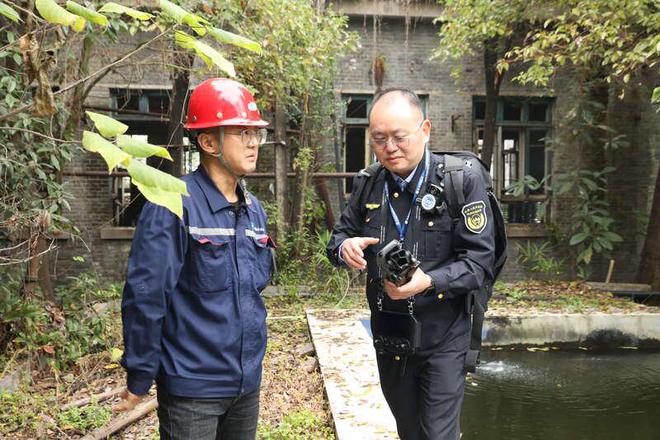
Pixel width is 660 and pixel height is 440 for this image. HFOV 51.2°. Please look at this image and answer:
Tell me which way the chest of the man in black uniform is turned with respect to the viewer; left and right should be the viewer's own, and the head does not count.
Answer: facing the viewer and to the left of the viewer

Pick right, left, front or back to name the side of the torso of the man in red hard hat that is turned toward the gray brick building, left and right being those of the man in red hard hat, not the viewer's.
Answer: left

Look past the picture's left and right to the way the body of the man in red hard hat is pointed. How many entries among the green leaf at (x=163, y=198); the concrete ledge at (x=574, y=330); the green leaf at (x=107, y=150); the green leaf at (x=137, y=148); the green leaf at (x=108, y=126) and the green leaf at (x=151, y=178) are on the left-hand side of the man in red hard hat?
1

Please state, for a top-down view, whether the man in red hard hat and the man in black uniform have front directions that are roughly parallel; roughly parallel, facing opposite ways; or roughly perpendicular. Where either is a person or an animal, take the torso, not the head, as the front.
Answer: roughly perpendicular

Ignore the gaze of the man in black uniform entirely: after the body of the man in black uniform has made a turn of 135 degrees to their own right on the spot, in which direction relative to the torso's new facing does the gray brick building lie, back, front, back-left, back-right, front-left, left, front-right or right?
front

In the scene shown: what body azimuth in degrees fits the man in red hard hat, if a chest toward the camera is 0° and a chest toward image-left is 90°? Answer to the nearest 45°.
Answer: approximately 315°

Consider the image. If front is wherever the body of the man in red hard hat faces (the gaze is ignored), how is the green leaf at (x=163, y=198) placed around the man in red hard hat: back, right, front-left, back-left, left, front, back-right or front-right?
front-right

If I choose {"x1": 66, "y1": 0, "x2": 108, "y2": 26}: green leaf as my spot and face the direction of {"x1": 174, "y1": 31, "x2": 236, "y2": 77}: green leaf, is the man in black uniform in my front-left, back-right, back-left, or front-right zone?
front-left

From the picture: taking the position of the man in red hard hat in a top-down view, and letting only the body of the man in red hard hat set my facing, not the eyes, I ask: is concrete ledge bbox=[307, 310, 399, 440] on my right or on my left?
on my left

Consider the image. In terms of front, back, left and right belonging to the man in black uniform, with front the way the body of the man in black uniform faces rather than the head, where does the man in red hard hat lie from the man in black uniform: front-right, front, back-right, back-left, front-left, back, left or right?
front

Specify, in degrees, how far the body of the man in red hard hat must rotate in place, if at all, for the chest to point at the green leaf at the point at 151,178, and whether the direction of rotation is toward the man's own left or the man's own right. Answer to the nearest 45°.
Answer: approximately 45° to the man's own right

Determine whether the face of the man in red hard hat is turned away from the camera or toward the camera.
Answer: toward the camera

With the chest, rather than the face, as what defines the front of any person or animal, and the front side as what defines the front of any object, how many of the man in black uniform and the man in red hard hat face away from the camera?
0

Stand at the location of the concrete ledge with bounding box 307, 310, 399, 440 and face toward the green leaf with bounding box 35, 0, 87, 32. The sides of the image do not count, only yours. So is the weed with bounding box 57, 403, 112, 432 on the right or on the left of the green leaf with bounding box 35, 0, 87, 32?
right
